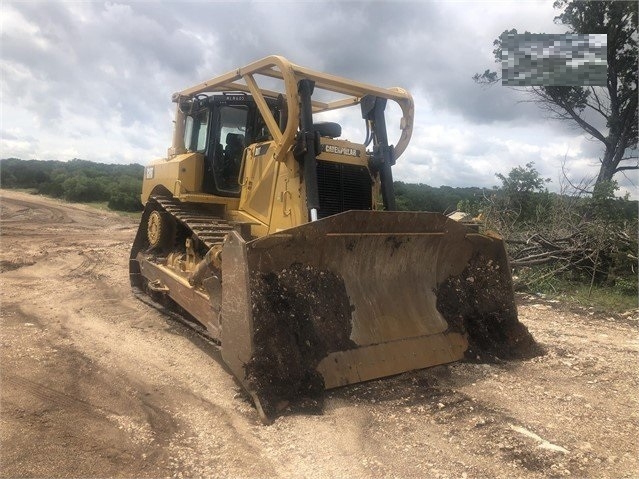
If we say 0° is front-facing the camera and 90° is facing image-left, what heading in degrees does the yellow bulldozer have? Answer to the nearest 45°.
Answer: approximately 315°
